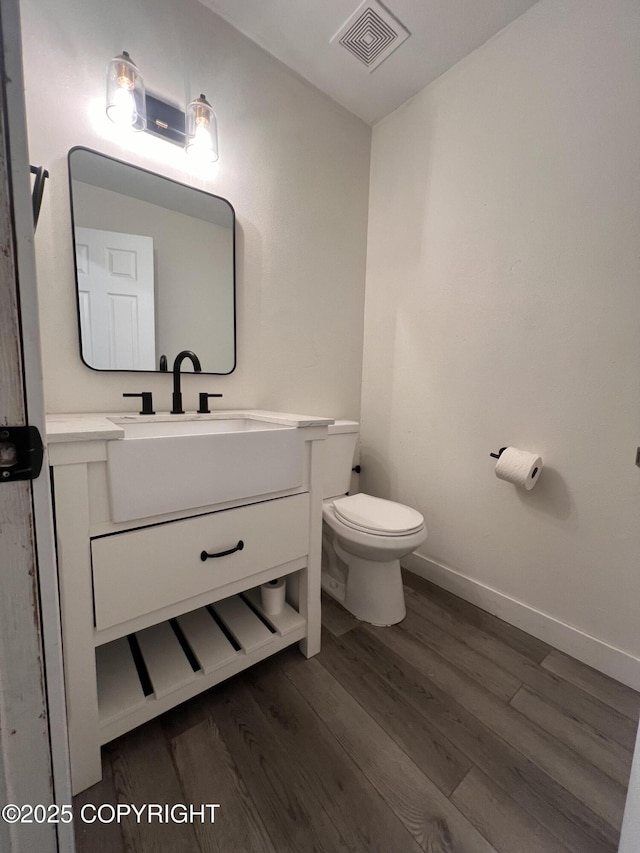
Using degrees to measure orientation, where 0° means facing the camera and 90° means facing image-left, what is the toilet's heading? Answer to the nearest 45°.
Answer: approximately 315°

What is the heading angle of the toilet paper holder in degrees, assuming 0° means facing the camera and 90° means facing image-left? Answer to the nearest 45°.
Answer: approximately 45°

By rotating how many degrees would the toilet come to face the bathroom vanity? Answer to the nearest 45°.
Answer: approximately 90° to its right
